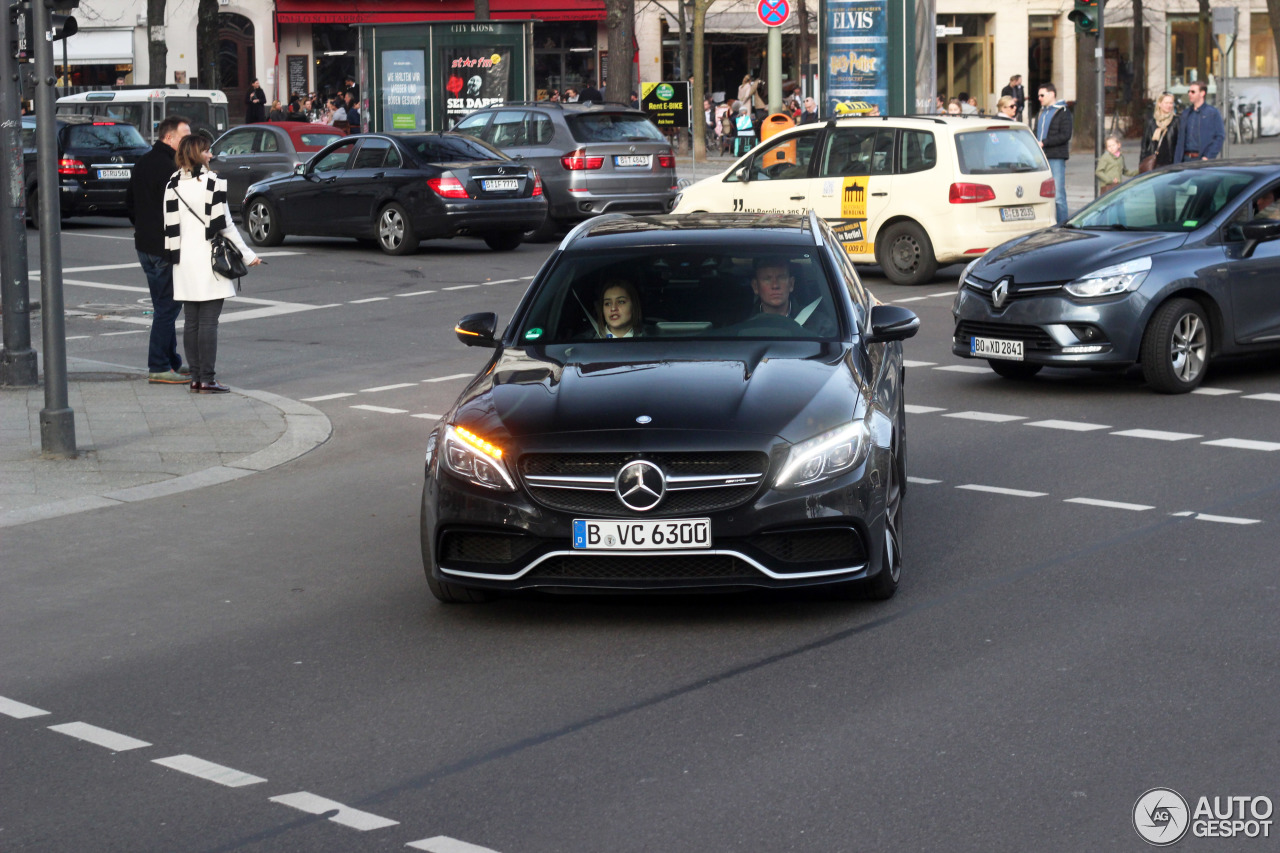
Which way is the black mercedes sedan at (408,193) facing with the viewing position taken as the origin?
facing away from the viewer and to the left of the viewer

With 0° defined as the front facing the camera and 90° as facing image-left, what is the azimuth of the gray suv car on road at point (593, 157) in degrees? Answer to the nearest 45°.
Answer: approximately 135°

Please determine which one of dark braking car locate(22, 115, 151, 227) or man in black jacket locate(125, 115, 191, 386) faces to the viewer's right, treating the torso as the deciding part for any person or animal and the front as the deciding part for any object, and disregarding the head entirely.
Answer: the man in black jacket

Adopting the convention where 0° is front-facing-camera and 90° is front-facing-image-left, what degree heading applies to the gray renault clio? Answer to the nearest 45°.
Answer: approximately 45°

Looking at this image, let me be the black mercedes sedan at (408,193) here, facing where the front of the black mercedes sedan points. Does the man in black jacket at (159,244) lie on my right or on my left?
on my left

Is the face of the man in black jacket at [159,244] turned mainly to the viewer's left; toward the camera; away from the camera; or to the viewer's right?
to the viewer's right

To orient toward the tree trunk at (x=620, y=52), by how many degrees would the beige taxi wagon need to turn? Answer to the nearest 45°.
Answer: approximately 45° to its right
